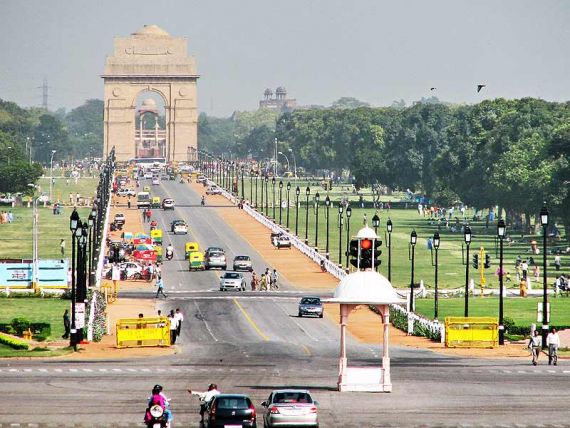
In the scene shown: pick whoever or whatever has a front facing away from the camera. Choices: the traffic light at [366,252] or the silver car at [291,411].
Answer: the silver car

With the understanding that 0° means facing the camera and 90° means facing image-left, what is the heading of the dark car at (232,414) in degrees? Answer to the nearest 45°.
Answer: approximately 180°

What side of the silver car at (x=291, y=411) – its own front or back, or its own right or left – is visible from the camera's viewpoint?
back

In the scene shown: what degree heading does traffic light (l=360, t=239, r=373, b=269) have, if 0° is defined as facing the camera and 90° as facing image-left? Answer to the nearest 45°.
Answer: approximately 0°

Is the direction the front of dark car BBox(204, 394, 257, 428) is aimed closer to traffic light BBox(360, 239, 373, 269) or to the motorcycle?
the traffic light

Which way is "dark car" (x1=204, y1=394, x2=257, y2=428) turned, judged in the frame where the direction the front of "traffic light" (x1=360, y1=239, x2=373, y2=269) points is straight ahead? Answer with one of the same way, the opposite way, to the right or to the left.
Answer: the opposite way

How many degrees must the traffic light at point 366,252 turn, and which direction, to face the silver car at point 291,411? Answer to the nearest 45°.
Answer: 0° — it already faces it
